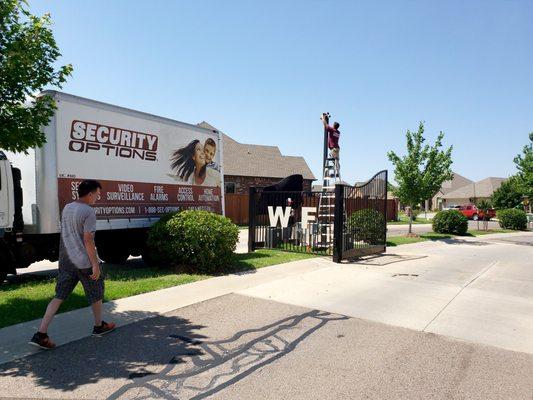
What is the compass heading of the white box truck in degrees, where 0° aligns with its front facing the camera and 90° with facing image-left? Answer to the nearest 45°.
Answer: approximately 45°

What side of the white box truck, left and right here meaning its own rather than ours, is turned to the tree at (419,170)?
back

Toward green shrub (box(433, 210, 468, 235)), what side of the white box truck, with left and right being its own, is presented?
back
